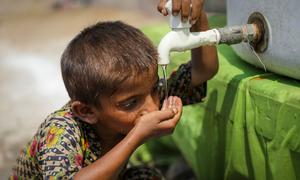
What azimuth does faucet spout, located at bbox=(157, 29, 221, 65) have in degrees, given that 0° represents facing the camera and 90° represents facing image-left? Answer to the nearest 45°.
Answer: approximately 90°
